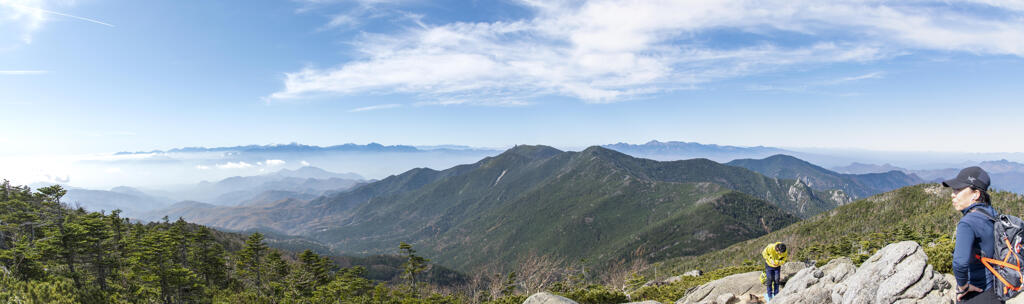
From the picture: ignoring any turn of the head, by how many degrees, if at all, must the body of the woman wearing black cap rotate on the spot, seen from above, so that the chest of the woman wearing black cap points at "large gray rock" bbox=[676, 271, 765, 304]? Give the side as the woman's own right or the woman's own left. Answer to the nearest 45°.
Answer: approximately 45° to the woman's own right

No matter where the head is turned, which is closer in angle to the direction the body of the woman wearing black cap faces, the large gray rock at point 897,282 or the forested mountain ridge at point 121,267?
the forested mountain ridge

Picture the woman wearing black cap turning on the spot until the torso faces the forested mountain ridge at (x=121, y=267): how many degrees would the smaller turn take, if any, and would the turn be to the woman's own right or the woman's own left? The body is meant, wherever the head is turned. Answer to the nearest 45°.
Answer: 0° — they already face it

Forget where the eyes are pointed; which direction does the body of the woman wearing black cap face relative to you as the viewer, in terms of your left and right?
facing to the left of the viewer

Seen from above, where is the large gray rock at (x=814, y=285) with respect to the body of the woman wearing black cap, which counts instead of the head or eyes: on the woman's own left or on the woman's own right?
on the woman's own right

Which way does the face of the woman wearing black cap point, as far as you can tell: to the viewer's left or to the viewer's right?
to the viewer's left

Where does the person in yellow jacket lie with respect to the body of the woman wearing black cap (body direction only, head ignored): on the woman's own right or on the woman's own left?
on the woman's own right

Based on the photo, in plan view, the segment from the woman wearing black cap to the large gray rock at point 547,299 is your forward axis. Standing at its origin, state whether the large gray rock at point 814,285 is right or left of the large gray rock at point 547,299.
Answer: right

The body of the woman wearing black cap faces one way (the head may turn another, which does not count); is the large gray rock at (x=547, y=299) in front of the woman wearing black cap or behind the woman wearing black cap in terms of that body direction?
in front

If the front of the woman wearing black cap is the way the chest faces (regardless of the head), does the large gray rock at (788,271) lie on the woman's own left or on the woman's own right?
on the woman's own right

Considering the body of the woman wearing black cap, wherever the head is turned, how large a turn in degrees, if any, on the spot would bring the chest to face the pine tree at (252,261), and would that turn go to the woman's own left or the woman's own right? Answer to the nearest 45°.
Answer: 0° — they already face it
